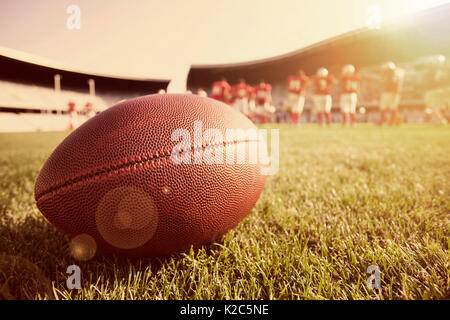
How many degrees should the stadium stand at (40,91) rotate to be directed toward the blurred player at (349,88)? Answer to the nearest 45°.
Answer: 0° — it already faces them

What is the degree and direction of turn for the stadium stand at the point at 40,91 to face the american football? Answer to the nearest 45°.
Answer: approximately 45° to its right

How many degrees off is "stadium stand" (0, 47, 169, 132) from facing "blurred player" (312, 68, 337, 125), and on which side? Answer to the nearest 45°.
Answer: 0° — it already faces them

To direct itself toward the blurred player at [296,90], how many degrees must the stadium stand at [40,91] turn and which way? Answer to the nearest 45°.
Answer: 0° — it already faces them

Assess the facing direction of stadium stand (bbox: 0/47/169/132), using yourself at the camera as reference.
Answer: facing the viewer and to the right of the viewer

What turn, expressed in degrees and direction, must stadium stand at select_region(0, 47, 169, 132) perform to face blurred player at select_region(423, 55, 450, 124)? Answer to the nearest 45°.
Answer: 0° — it already faces them

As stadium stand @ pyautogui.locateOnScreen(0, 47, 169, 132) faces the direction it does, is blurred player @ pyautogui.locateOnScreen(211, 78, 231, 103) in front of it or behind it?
in front
